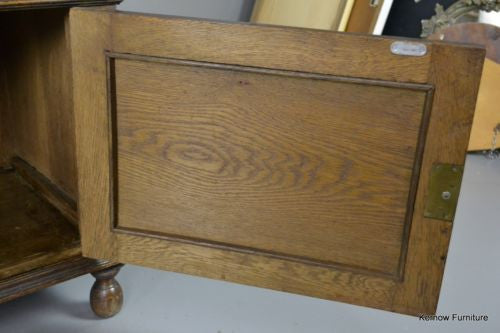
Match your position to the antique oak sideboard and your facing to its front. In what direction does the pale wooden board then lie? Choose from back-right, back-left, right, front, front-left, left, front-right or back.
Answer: back-left

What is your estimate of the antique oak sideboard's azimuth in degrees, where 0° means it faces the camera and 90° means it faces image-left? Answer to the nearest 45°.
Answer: approximately 315°
